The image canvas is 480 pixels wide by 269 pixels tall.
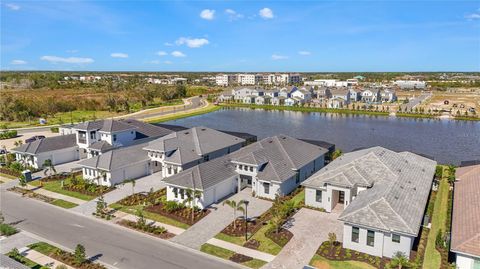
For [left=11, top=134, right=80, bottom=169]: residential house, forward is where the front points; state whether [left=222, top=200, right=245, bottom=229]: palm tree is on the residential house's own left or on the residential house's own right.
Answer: on the residential house's own left

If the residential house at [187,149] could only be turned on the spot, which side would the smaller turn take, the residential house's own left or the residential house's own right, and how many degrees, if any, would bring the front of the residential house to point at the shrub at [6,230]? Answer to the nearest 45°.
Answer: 0° — it already faces it

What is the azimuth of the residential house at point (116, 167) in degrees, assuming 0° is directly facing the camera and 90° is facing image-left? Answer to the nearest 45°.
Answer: approximately 45°

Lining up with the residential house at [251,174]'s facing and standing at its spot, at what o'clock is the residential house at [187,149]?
the residential house at [187,149] is roughly at 3 o'clock from the residential house at [251,174].

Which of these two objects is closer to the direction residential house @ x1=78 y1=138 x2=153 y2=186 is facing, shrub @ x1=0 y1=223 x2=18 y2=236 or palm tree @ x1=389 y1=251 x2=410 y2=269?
the shrub

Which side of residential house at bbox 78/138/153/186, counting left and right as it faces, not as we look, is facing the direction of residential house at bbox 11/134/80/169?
right

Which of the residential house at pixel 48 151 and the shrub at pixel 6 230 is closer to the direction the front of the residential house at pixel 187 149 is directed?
the shrub

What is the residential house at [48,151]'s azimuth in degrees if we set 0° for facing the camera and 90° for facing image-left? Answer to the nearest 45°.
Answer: approximately 45°

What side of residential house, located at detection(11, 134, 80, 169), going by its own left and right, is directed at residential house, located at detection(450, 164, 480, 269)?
left

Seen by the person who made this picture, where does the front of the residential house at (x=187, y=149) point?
facing the viewer and to the left of the viewer

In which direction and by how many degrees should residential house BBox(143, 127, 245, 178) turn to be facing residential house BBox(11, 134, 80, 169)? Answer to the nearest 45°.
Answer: approximately 45° to its right

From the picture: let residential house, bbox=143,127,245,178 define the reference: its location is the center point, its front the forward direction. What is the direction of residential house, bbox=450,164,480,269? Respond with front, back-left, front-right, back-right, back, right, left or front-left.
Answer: left

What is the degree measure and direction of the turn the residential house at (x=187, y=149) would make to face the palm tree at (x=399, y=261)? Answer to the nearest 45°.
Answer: approximately 90° to its left
